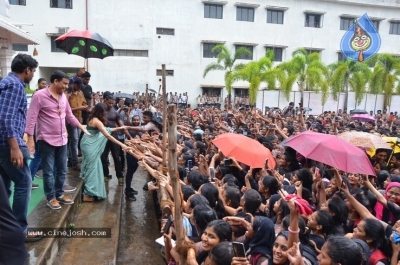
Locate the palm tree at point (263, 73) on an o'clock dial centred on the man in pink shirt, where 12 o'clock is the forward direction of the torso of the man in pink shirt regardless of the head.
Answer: The palm tree is roughly at 9 o'clock from the man in pink shirt.

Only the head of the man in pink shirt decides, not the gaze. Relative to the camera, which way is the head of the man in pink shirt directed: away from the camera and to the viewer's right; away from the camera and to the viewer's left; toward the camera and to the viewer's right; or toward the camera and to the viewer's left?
toward the camera and to the viewer's right

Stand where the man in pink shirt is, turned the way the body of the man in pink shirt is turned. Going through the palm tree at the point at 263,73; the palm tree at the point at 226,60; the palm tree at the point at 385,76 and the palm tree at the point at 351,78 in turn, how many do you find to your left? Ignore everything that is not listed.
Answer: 4

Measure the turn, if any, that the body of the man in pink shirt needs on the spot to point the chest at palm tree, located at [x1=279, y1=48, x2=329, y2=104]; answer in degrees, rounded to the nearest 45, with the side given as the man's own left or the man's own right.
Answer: approximately 90° to the man's own left

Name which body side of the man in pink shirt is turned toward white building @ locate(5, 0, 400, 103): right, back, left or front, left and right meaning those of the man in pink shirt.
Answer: left

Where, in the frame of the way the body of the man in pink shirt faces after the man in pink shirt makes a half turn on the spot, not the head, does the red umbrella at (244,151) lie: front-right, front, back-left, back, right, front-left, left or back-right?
back-right

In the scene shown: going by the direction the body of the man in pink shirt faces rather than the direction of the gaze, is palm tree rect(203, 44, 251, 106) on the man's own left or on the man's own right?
on the man's own left

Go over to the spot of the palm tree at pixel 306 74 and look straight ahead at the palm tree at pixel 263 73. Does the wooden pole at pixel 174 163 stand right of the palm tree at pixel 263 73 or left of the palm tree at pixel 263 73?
left

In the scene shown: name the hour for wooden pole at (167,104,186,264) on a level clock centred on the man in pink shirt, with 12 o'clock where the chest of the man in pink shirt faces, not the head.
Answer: The wooden pole is roughly at 1 o'clock from the man in pink shirt.

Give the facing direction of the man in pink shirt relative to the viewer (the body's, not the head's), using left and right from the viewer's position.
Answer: facing the viewer and to the right of the viewer
